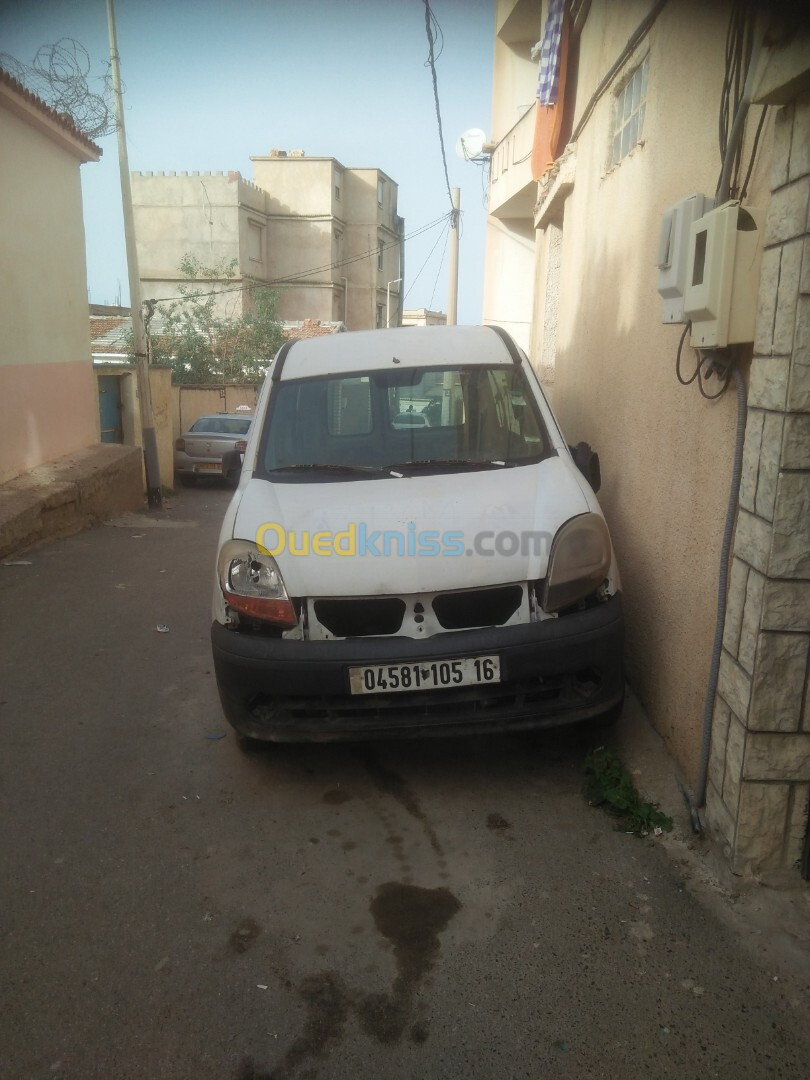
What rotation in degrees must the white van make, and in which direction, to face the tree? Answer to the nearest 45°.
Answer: approximately 180°

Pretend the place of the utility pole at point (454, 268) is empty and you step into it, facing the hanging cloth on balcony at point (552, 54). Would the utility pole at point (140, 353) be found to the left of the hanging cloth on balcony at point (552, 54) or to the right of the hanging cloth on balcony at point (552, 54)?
right

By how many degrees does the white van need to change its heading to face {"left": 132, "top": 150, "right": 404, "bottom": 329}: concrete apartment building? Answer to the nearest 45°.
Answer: approximately 180°

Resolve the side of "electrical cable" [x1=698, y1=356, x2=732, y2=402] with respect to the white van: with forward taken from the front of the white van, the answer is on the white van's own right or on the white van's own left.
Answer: on the white van's own left

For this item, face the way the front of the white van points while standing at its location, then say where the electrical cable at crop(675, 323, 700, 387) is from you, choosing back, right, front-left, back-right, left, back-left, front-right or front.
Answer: left

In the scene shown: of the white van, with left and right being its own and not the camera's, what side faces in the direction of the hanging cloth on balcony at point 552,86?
back

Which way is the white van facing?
toward the camera

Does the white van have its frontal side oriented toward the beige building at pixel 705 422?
no

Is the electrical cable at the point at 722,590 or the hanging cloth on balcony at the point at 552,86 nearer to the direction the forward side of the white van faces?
the electrical cable

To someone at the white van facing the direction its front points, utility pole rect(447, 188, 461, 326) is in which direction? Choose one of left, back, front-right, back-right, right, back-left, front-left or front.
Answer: back

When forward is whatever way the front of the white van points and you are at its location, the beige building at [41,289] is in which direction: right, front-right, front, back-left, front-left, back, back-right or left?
back-right

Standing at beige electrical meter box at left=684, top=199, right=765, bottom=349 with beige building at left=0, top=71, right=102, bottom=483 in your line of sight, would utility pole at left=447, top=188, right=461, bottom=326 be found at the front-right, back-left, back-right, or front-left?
front-right
